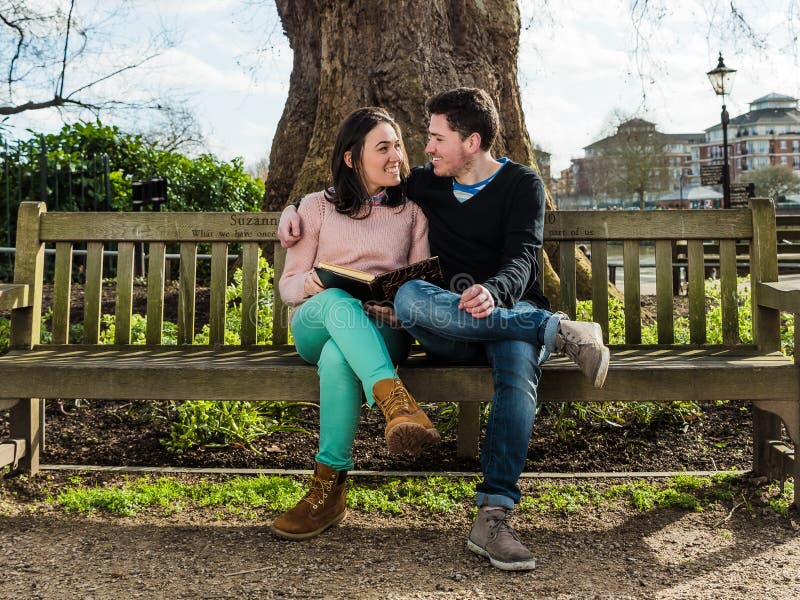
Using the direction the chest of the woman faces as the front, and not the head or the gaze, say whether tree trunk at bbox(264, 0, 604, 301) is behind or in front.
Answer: behind

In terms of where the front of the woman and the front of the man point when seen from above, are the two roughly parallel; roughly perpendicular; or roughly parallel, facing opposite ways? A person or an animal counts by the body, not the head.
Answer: roughly parallel

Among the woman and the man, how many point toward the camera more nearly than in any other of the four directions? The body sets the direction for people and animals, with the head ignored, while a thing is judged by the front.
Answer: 2

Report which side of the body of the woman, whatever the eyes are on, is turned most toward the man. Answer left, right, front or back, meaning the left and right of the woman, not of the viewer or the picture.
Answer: left

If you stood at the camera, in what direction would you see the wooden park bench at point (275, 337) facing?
facing the viewer

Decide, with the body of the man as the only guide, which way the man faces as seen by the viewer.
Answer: toward the camera

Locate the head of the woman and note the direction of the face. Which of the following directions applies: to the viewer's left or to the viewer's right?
to the viewer's right

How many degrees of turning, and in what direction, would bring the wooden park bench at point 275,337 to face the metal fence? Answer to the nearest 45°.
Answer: approximately 135° to its right

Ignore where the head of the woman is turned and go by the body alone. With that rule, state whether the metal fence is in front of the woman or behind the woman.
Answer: behind

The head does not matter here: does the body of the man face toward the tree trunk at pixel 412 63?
no

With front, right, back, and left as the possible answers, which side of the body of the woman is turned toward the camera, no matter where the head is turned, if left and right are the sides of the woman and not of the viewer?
front

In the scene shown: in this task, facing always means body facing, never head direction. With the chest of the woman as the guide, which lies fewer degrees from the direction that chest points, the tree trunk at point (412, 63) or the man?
the man
